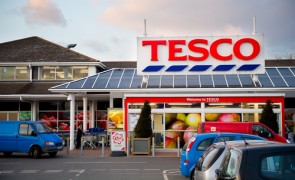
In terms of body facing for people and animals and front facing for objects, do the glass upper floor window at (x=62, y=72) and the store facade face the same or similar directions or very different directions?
same or similar directions

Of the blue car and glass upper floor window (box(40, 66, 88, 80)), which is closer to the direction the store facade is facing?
the blue car

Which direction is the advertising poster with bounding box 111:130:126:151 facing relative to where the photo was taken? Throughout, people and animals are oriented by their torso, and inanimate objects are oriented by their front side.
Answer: toward the camera

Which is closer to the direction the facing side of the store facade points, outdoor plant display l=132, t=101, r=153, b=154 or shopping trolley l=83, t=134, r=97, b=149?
the outdoor plant display

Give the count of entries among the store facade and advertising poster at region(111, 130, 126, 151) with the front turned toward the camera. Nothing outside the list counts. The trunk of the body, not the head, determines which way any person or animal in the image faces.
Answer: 2

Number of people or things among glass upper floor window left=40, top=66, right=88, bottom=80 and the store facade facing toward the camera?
2

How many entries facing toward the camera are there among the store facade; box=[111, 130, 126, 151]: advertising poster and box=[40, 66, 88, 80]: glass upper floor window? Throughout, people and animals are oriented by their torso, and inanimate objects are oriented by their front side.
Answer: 3

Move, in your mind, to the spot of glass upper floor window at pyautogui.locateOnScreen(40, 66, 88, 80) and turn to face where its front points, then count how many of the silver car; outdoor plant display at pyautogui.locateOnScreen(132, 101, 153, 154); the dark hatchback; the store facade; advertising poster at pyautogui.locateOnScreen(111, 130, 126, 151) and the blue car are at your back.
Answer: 0

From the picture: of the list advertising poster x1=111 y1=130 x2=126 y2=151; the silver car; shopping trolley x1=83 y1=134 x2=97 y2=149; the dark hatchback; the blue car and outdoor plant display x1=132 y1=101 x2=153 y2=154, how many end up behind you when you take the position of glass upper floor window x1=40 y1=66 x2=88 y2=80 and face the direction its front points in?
0

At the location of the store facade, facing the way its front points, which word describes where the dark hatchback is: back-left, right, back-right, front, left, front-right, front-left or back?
front

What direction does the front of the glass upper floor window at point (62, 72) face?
toward the camera

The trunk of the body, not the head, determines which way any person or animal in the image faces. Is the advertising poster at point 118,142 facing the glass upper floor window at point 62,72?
no

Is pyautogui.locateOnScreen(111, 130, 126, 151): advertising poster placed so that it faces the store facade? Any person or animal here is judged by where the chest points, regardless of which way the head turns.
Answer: no

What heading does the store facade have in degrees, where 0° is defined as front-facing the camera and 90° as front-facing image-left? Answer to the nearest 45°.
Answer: approximately 0°

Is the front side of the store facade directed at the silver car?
yes

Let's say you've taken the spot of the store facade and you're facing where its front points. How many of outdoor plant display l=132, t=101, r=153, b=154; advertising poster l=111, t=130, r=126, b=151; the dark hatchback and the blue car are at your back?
0
